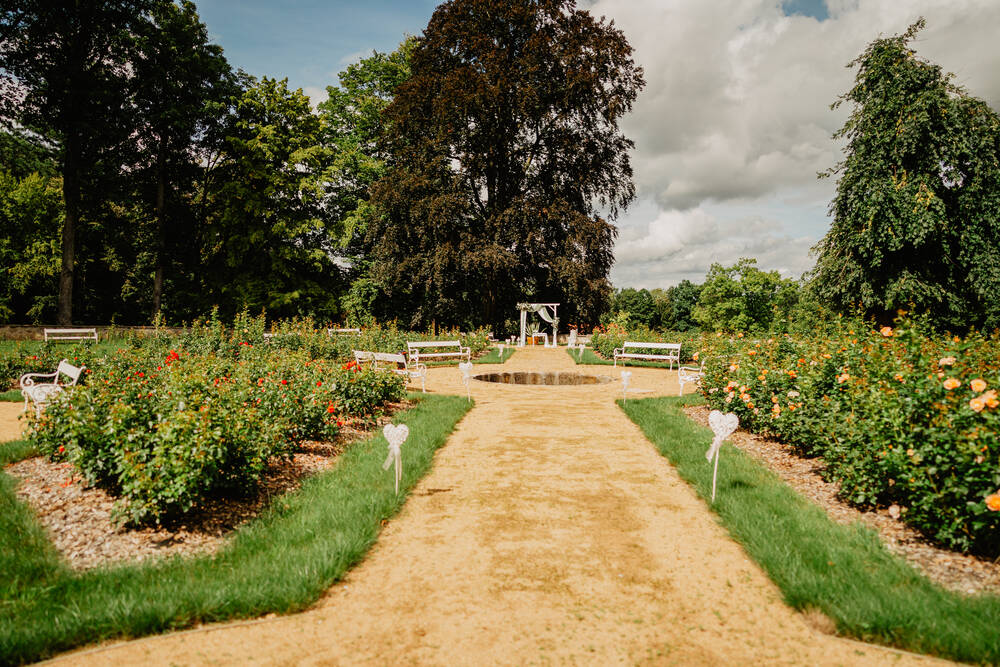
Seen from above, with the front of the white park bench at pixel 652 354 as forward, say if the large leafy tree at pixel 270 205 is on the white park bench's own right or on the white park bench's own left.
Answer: on the white park bench's own right

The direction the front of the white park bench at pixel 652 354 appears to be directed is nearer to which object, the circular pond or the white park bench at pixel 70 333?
the circular pond

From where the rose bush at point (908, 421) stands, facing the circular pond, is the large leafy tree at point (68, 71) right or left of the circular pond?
left

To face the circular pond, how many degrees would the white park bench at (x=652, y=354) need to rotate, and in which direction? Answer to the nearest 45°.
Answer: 0° — it already faces it

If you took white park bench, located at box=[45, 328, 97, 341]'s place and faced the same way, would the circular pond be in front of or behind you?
in front

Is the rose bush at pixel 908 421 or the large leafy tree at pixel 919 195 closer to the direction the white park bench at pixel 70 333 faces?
the rose bush

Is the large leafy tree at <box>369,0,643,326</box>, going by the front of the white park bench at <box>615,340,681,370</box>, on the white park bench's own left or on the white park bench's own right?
on the white park bench's own right

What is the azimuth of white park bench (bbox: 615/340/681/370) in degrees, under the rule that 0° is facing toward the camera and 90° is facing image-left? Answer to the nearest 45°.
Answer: approximately 45°

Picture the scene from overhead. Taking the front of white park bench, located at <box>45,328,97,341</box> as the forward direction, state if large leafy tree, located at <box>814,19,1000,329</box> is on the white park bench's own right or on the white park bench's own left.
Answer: on the white park bench's own left

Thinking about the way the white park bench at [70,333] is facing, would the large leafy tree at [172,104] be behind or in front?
behind
